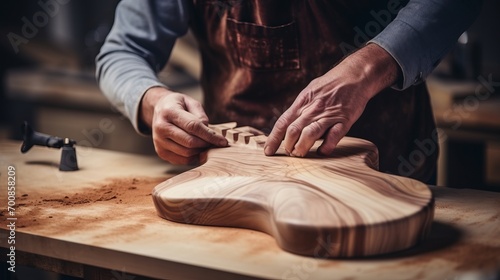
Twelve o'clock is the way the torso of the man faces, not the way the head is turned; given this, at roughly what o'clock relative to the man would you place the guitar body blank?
The guitar body blank is roughly at 12 o'clock from the man.

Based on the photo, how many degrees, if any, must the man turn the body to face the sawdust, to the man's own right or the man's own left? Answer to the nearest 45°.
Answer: approximately 45° to the man's own right

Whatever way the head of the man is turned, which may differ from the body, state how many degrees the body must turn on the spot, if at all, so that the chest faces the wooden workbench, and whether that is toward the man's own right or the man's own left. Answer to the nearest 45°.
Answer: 0° — they already face it

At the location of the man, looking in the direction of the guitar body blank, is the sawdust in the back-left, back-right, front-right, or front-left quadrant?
front-right

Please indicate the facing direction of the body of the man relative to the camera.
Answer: toward the camera

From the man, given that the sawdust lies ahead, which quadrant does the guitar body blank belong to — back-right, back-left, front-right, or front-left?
front-left

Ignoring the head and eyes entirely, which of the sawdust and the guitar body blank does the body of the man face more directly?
the guitar body blank
